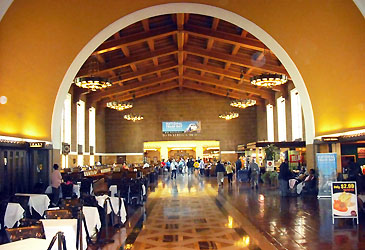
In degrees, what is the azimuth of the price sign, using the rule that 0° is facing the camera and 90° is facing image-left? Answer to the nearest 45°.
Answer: approximately 0°

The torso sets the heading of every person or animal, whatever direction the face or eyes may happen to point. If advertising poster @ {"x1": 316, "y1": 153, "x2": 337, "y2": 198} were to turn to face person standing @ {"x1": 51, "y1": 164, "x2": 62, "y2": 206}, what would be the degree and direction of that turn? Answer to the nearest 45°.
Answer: approximately 45° to its right
